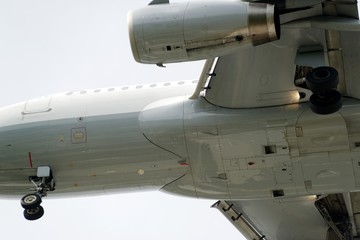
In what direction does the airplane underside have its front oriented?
to the viewer's left
